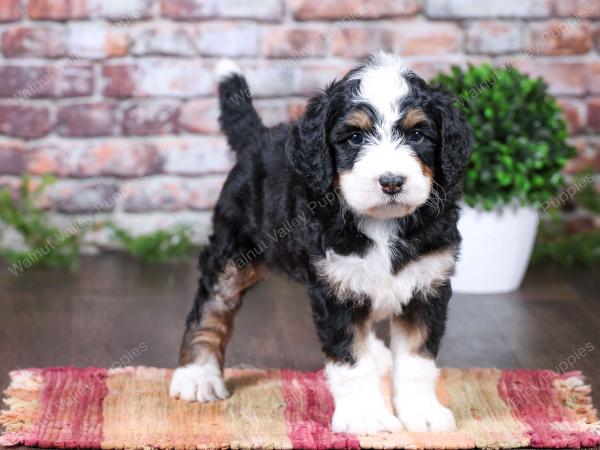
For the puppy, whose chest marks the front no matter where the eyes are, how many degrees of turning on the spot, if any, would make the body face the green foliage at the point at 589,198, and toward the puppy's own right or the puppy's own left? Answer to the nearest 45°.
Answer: approximately 90° to the puppy's own left

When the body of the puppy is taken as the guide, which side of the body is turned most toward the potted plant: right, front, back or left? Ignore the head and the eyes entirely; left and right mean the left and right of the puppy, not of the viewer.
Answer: left

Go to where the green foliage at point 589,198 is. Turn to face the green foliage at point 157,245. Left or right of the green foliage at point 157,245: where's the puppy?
left

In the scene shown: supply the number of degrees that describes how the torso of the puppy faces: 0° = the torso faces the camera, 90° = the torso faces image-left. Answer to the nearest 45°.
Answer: approximately 315°

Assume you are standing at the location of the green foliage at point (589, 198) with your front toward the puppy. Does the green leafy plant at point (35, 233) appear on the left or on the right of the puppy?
right

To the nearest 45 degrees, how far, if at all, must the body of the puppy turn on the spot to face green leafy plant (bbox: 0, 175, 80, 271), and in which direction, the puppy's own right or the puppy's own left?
approximately 180°

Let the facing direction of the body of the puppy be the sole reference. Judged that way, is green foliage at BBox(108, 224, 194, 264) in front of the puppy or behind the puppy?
behind
